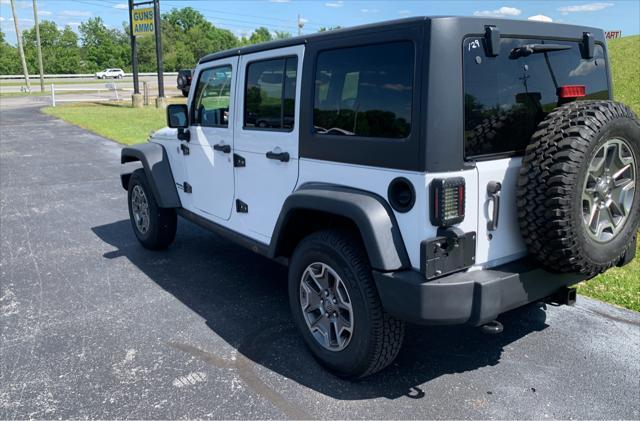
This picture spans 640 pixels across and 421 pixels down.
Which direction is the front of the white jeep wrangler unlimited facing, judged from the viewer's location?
facing away from the viewer and to the left of the viewer

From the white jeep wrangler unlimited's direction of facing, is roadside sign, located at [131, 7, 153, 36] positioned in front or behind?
in front
